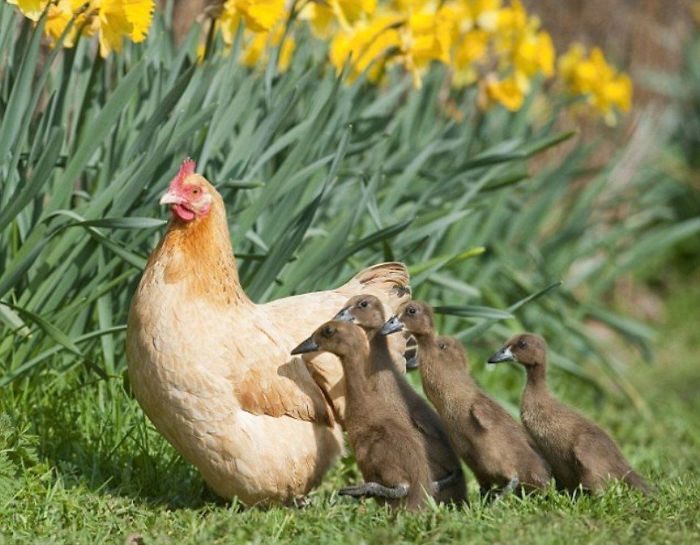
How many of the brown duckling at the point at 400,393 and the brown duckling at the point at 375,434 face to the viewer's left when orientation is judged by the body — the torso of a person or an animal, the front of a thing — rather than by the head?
2

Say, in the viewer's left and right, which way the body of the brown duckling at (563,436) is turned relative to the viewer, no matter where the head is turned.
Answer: facing to the left of the viewer

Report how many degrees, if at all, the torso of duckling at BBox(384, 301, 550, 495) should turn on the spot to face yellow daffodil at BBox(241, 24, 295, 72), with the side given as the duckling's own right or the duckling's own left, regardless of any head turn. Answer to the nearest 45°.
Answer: approximately 45° to the duckling's own right

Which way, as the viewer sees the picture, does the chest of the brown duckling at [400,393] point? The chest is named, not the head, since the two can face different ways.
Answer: to the viewer's left

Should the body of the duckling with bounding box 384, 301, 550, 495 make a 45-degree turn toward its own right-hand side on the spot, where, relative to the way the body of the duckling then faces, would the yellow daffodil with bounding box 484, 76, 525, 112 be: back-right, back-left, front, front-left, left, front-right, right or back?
front-right

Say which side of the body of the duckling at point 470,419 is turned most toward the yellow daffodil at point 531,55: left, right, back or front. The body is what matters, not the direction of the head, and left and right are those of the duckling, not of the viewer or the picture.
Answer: right

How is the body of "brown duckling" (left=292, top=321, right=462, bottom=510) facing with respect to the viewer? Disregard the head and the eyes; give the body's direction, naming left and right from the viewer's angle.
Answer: facing to the left of the viewer

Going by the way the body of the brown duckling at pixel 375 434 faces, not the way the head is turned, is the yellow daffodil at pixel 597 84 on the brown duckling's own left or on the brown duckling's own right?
on the brown duckling's own right

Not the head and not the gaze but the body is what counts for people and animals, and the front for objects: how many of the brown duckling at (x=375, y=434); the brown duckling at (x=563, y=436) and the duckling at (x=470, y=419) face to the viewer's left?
3

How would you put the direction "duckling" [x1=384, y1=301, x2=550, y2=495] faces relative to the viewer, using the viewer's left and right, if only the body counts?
facing to the left of the viewer

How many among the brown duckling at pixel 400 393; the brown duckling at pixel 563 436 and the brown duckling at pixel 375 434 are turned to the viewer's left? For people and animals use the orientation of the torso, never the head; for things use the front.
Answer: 3
